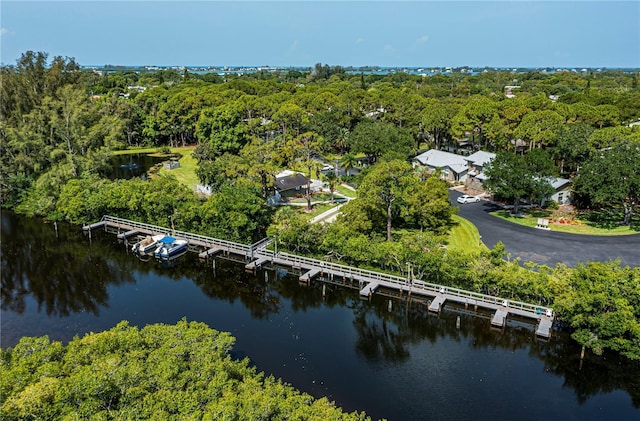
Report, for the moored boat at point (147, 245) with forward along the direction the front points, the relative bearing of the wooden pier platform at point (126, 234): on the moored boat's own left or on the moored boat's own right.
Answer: on the moored boat's own left

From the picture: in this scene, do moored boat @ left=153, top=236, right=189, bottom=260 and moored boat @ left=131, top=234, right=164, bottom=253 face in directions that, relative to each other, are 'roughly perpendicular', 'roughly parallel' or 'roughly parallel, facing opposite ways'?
roughly parallel

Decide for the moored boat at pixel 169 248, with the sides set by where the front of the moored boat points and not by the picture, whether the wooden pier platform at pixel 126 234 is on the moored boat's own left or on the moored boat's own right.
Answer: on the moored boat's own left

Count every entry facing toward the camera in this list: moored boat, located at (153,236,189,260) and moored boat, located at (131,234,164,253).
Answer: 0
